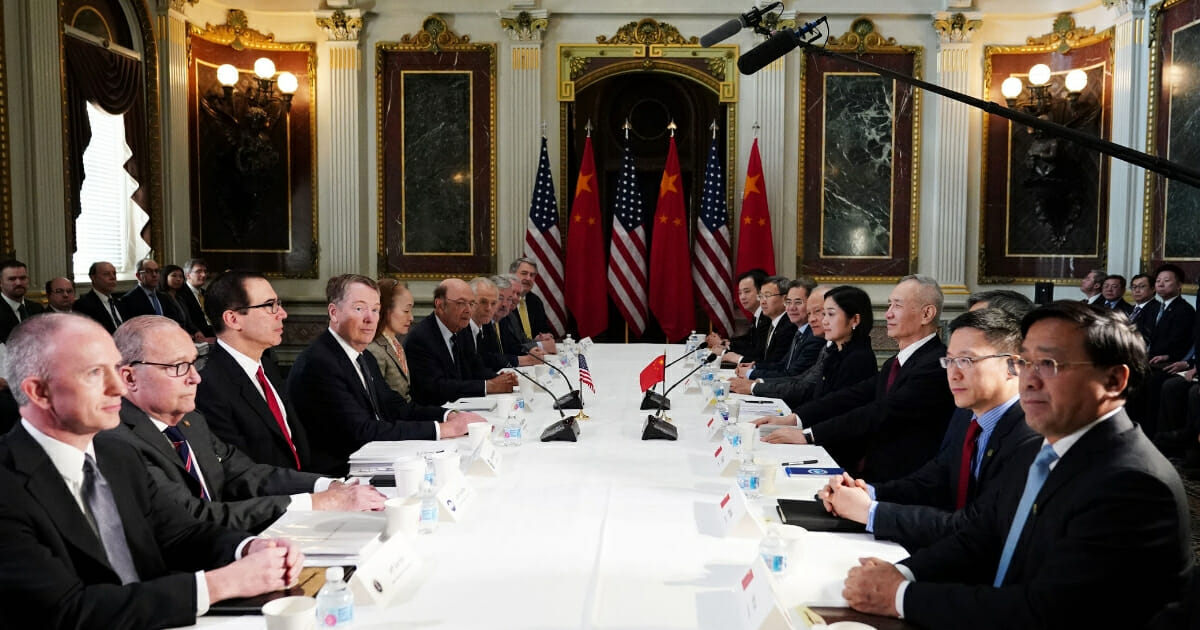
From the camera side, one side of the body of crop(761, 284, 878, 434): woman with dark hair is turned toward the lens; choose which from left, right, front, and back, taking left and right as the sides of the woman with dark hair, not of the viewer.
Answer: left

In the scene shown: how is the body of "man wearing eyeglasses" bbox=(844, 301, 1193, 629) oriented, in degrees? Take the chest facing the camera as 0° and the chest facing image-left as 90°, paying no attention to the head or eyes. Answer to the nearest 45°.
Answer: approximately 45°

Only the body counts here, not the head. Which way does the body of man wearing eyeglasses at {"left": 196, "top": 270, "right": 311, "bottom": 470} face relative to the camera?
to the viewer's right

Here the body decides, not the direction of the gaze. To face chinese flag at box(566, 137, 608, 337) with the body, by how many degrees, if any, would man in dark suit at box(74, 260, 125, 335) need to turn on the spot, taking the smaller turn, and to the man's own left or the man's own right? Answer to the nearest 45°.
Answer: approximately 45° to the man's own left

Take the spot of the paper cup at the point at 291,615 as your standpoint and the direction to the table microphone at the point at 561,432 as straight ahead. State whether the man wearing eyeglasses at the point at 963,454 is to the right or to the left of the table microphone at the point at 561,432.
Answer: right

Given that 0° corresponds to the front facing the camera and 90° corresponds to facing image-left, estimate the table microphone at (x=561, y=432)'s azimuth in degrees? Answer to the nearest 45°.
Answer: approximately 90°

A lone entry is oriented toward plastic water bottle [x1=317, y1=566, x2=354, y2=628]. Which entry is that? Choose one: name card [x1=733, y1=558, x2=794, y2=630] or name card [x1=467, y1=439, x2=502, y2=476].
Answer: name card [x1=733, y1=558, x2=794, y2=630]

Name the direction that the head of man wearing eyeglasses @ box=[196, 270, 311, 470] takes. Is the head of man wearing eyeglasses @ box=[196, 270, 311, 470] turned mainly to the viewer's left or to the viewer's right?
to the viewer's right

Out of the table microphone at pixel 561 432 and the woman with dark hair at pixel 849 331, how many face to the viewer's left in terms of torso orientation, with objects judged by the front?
2

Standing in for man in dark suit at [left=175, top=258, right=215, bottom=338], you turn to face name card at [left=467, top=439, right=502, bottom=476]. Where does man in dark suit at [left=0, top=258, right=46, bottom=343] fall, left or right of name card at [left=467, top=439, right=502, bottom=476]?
right

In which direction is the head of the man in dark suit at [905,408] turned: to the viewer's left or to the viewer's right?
to the viewer's left

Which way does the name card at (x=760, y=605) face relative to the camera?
to the viewer's left

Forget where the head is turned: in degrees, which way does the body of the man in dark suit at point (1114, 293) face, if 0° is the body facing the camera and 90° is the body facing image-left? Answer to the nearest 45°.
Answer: approximately 45°
